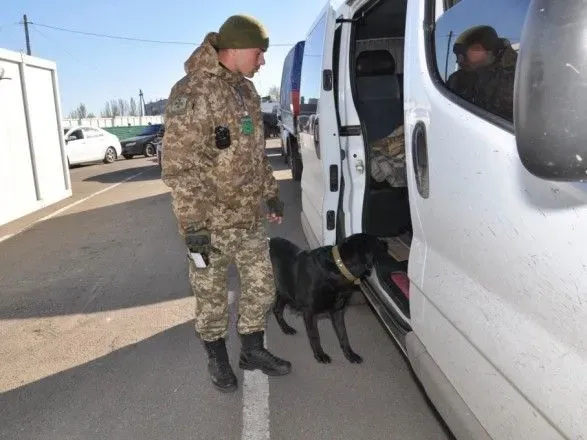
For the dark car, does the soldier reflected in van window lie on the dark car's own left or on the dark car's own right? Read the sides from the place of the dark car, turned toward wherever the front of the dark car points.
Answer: on the dark car's own left

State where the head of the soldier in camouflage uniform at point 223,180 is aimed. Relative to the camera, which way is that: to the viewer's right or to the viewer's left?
to the viewer's right

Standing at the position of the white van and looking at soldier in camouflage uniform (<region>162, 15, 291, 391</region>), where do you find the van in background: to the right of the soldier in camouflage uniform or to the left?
right

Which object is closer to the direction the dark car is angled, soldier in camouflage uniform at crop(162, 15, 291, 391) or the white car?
the white car

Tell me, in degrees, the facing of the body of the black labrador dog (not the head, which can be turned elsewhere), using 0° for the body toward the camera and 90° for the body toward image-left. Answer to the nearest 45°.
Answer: approximately 315°

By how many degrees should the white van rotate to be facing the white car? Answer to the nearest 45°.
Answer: approximately 180°

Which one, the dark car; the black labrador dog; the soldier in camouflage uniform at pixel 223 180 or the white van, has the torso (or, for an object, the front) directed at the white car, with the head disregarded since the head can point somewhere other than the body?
the dark car

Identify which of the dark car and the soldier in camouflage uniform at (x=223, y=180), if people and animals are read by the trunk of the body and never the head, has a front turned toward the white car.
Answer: the dark car

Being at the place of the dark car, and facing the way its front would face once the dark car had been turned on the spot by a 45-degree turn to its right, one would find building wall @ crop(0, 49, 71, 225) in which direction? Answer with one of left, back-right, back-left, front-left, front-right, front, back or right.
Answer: left

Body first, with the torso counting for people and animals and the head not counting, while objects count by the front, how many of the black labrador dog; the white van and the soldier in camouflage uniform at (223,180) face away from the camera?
0

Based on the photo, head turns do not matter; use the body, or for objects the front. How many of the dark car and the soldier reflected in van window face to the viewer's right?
0

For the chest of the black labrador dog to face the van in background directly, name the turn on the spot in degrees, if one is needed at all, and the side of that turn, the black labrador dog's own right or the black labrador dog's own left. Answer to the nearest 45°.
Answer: approximately 135° to the black labrador dog's own left

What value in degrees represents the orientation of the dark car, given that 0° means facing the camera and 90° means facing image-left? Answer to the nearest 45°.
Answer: approximately 45°

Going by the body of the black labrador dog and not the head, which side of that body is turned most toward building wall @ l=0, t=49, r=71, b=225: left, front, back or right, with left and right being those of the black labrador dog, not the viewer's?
back

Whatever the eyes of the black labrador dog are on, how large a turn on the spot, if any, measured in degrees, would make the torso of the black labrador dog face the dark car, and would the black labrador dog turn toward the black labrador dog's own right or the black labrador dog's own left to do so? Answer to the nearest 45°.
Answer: approximately 180°
